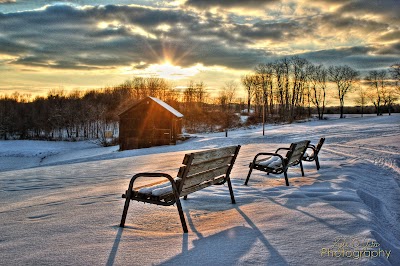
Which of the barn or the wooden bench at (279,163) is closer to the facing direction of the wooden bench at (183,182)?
the barn

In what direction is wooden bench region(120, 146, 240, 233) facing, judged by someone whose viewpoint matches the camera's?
facing away from the viewer and to the left of the viewer

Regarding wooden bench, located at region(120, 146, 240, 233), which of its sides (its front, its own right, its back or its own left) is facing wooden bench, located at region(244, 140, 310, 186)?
right

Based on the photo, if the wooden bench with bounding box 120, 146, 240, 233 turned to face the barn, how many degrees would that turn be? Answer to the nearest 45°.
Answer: approximately 45° to its right
